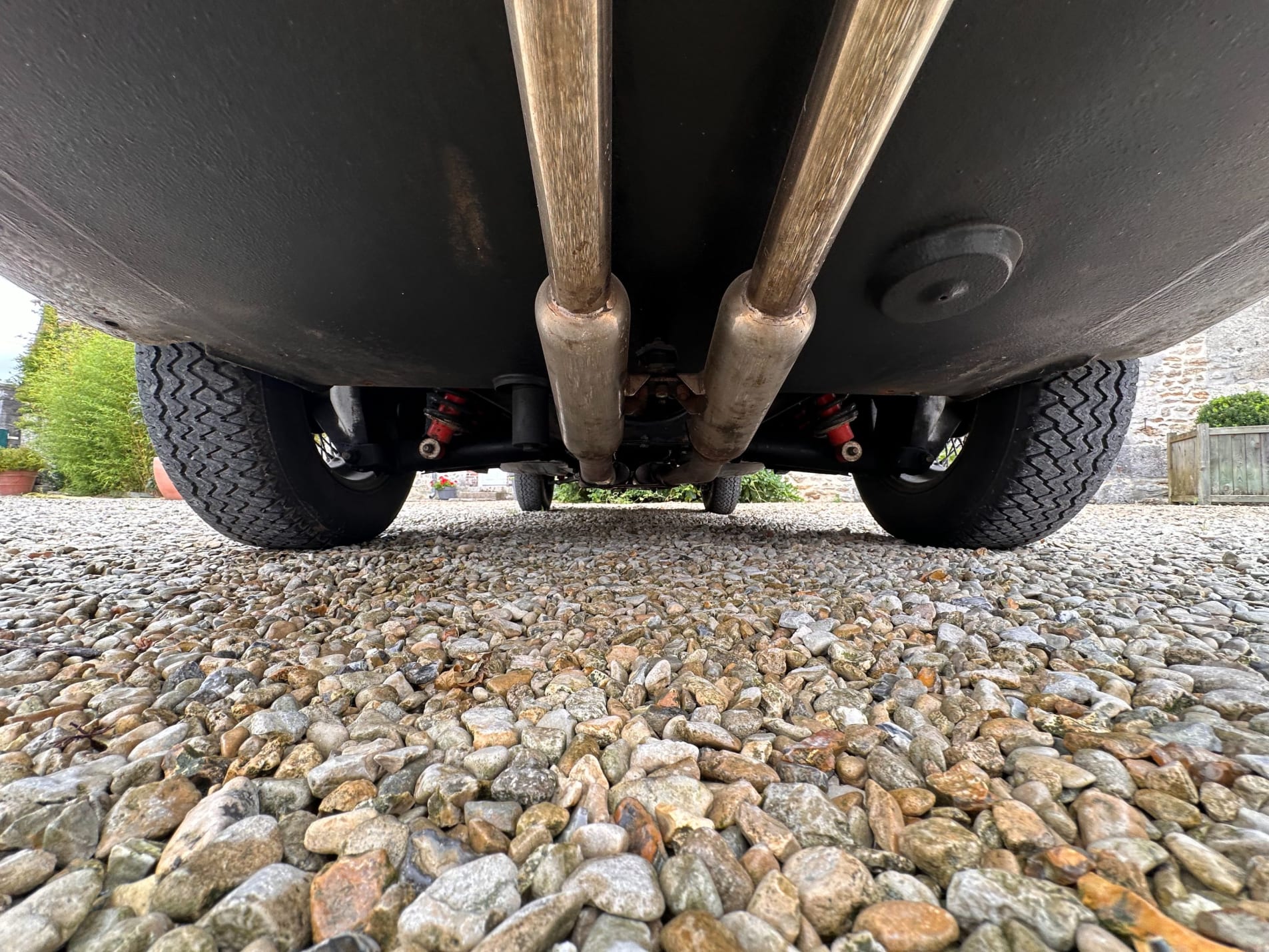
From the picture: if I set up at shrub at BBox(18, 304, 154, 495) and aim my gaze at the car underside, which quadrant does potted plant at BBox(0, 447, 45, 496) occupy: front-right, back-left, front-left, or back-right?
back-right

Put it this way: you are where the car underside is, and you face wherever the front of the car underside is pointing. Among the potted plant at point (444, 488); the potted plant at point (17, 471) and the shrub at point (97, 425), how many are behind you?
0

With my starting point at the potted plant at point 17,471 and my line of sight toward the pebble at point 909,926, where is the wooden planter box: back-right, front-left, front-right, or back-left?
front-left

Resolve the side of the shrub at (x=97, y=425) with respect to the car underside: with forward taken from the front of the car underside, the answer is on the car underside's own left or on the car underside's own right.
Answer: on the car underside's own left

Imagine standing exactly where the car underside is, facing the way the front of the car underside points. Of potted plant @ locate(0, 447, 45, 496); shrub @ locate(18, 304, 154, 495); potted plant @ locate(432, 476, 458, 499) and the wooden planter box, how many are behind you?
0

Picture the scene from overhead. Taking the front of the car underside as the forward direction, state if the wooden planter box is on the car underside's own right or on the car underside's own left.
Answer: on the car underside's own right

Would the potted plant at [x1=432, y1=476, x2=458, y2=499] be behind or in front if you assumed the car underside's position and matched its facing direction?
in front

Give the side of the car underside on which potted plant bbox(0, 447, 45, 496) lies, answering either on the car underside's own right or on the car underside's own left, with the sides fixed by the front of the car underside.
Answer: on the car underside's own left

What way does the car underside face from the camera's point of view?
away from the camera
